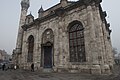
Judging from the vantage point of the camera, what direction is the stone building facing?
facing the viewer and to the left of the viewer
